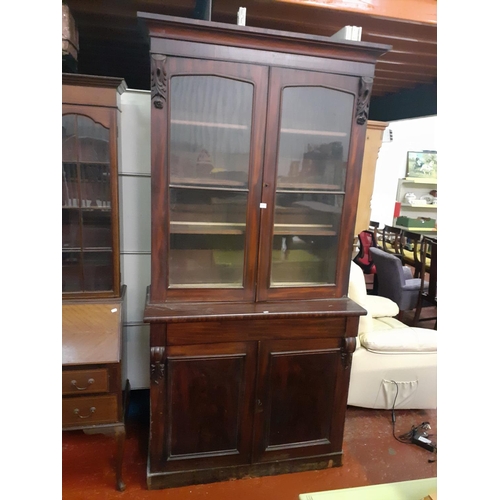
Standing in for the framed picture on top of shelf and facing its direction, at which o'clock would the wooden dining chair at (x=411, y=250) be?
The wooden dining chair is roughly at 12 o'clock from the framed picture on top of shelf.

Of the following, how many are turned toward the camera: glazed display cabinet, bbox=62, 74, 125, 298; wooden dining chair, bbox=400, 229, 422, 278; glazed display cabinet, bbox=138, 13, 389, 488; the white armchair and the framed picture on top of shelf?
3

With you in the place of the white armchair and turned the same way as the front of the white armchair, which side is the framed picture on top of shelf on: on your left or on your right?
on your left

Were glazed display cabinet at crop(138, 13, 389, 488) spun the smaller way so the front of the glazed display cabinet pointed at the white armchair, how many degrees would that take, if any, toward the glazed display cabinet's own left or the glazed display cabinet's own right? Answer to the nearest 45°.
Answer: approximately 135° to the glazed display cabinet's own left

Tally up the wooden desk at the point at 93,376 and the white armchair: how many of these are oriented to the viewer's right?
1

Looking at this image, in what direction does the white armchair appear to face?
to the viewer's right

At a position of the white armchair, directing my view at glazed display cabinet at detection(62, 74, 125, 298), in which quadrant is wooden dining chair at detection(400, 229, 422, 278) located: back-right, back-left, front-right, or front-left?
back-right

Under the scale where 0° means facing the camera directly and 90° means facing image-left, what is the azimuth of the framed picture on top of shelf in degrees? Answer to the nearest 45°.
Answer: approximately 0°
